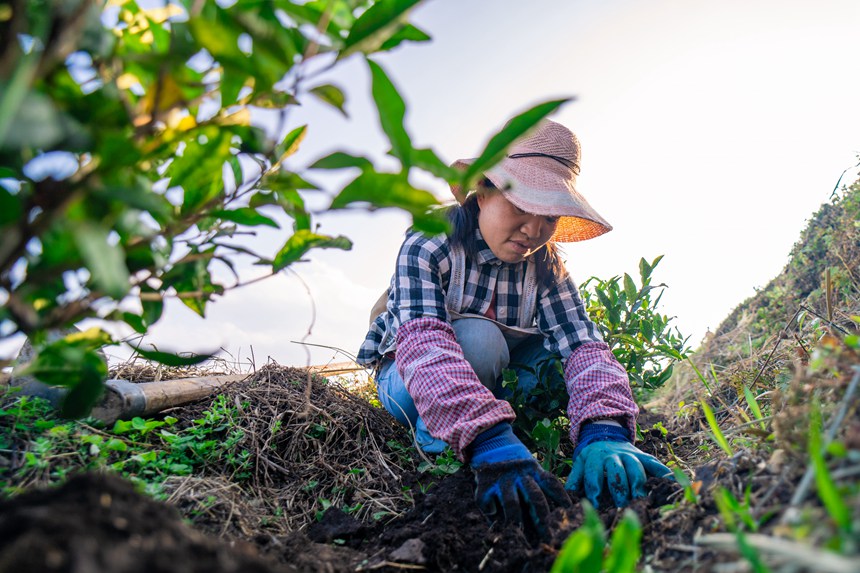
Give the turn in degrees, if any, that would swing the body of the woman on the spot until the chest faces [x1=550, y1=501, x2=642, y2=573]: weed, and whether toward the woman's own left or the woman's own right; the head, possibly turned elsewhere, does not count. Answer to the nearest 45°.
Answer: approximately 45° to the woman's own right

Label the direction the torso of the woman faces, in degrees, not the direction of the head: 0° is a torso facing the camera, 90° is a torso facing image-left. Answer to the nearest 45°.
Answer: approximately 315°

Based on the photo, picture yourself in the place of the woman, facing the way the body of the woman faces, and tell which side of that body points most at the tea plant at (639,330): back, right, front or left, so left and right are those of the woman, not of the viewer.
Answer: left

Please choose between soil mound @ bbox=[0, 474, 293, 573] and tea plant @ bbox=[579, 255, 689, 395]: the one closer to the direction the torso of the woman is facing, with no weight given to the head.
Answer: the soil mound

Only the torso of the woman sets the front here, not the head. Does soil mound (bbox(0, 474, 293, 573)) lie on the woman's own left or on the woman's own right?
on the woman's own right
